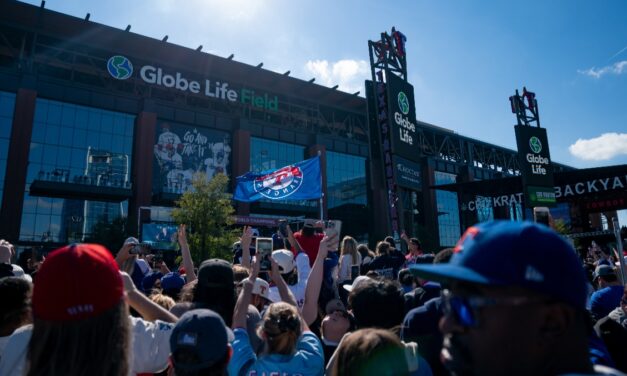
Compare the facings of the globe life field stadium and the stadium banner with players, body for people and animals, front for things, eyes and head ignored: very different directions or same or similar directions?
same or similar directions

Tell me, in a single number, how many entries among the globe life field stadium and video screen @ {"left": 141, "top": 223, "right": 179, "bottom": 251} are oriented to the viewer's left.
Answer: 0

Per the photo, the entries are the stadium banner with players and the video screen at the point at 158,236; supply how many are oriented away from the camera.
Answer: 0

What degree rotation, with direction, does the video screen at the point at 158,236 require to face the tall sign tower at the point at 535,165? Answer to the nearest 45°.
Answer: approximately 45° to its left

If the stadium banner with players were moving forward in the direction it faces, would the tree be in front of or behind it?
in front

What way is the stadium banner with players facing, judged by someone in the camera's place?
facing the viewer and to the right of the viewer

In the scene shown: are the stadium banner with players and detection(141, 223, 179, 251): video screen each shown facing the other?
no

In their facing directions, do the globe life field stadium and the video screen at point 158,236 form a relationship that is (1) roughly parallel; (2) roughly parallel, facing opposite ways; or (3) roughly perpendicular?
roughly parallel
